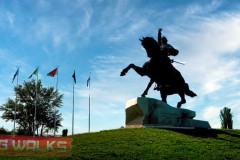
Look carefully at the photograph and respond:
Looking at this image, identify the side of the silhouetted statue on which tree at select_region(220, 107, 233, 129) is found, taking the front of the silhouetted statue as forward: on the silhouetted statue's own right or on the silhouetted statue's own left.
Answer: on the silhouetted statue's own right

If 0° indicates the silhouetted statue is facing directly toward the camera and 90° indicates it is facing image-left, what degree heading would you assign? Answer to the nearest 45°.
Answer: approximately 90°
